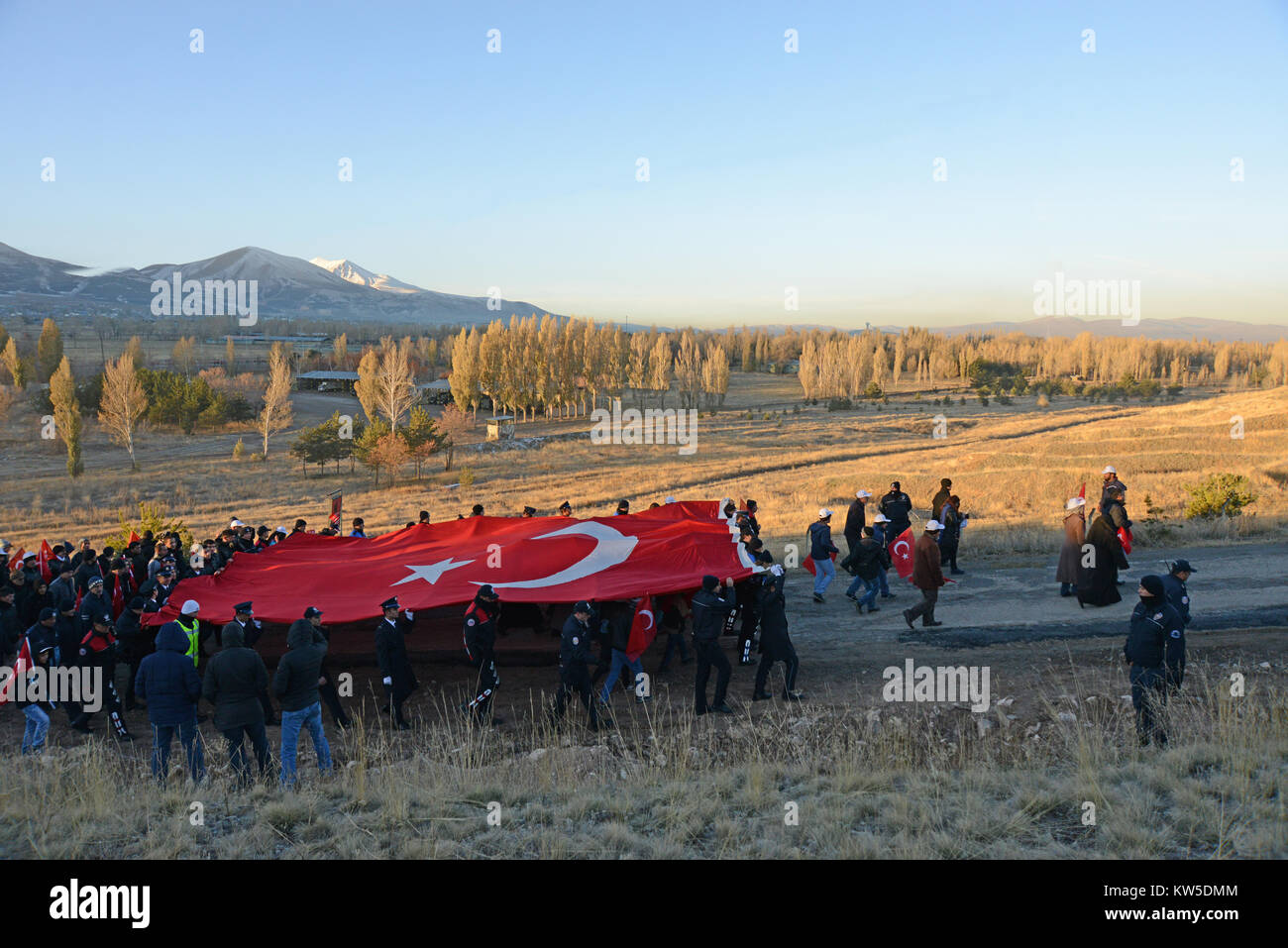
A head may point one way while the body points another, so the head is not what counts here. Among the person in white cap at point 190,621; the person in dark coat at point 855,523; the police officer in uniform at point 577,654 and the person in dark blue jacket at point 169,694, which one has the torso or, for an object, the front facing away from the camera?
the person in dark blue jacket

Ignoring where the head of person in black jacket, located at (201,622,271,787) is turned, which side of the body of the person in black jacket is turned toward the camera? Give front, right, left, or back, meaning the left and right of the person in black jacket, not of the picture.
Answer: back

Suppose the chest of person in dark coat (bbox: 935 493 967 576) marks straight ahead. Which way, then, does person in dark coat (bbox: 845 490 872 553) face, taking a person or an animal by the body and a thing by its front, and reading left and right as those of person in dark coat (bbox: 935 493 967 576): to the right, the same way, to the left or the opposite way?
the same way

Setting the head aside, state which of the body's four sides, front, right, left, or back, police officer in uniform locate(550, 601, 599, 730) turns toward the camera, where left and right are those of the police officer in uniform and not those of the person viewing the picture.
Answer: right

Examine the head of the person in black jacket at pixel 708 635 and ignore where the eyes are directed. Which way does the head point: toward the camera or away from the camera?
away from the camera

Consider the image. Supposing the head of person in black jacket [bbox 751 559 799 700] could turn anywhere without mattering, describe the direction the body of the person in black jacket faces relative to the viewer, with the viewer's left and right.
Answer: facing to the right of the viewer

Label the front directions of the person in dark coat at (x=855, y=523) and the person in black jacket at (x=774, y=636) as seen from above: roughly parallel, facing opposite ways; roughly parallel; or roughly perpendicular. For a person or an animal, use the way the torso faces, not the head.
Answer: roughly parallel

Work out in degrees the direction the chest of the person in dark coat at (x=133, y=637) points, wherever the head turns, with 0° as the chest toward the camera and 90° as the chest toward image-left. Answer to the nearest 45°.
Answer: approximately 270°

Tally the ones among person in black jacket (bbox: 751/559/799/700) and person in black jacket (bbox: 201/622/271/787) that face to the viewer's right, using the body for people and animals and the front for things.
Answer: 1

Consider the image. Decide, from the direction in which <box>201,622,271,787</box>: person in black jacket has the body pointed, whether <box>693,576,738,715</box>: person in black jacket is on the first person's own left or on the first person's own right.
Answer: on the first person's own right
